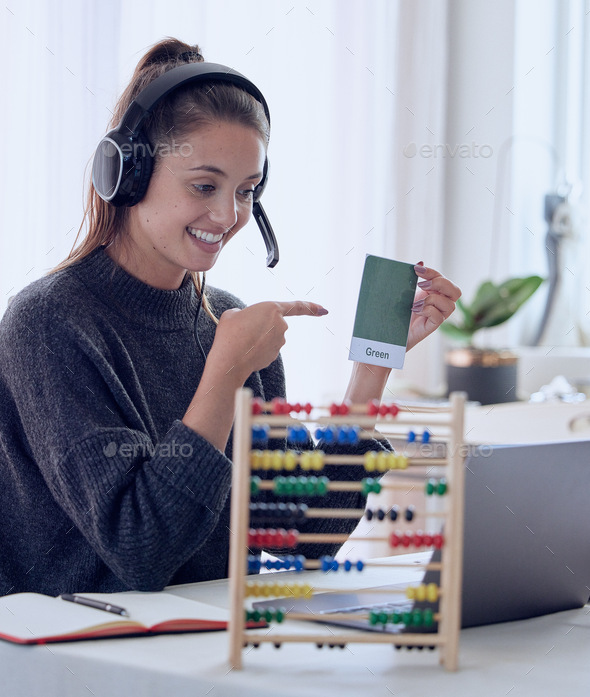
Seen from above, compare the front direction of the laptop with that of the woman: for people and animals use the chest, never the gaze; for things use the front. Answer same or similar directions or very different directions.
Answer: very different directions

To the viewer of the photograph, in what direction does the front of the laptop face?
facing away from the viewer and to the left of the viewer

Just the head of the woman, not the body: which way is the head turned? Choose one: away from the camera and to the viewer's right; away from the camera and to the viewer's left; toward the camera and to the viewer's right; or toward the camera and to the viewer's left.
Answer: toward the camera and to the viewer's right

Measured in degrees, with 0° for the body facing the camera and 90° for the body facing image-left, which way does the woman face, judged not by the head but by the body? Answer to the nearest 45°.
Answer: approximately 315°

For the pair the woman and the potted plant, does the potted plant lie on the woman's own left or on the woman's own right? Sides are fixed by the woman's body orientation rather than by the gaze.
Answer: on the woman's own left
